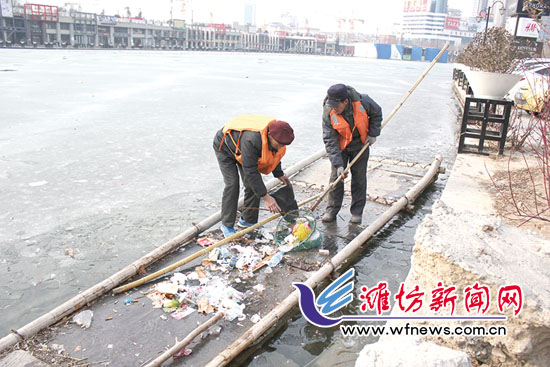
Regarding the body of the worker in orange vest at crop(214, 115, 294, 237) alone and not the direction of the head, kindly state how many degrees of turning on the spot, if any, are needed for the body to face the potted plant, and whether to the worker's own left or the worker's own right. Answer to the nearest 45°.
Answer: approximately 90° to the worker's own left

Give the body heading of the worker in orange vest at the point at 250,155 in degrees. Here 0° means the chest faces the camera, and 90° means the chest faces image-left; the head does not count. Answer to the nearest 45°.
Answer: approximately 315°
